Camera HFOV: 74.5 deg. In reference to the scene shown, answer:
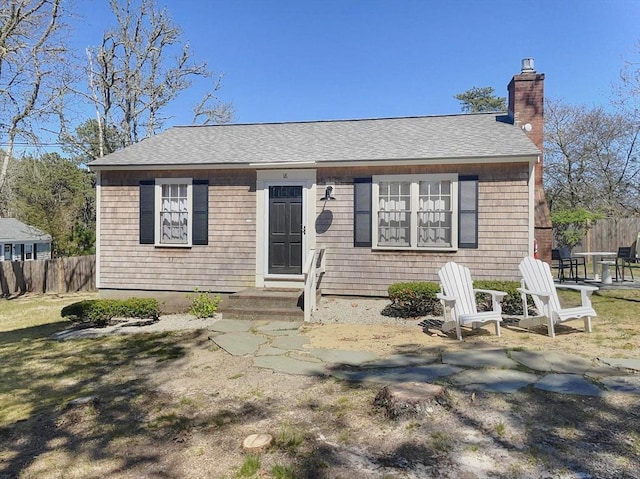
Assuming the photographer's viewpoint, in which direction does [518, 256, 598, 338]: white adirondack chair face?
facing the viewer and to the right of the viewer

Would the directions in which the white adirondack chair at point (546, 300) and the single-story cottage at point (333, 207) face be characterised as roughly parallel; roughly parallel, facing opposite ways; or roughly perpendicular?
roughly parallel

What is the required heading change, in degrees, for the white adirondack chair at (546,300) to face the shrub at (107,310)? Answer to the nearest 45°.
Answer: approximately 135° to its right

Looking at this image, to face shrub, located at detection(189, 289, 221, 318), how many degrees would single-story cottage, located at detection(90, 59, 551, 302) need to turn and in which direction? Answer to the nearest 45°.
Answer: approximately 45° to its right

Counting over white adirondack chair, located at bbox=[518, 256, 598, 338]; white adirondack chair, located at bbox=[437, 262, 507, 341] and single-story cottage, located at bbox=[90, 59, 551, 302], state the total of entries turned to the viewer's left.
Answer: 0

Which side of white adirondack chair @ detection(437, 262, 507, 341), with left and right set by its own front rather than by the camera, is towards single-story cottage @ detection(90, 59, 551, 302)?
back

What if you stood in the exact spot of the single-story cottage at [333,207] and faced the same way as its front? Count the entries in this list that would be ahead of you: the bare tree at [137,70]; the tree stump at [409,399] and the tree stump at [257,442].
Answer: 2

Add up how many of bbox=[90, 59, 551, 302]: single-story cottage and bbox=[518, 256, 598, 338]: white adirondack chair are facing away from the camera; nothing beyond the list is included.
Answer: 0

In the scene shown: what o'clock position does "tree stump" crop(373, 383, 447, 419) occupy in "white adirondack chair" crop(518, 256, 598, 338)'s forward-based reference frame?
The tree stump is roughly at 2 o'clock from the white adirondack chair.

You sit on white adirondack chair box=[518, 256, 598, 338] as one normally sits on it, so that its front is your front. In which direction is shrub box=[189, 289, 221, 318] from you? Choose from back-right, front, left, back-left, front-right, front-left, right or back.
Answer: back-right

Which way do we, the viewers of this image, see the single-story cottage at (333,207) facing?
facing the viewer

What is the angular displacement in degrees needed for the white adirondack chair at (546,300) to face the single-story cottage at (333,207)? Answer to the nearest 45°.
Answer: approximately 135° to its right

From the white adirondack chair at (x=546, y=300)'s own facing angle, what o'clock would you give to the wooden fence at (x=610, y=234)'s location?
The wooden fence is roughly at 8 o'clock from the white adirondack chair.

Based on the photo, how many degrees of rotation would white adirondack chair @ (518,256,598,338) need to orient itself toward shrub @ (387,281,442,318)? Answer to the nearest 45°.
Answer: approximately 135° to its right
